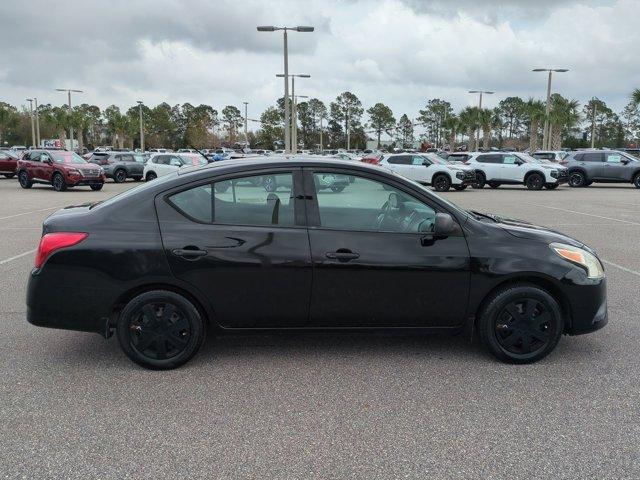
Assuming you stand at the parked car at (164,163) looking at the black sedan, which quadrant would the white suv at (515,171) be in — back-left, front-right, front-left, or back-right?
front-left

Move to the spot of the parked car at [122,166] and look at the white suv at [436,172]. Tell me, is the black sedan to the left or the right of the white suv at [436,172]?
right

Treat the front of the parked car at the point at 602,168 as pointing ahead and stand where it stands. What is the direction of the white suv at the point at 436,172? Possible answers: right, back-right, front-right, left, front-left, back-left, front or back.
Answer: back-right

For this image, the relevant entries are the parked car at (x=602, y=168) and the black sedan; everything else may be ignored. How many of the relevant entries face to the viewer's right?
2

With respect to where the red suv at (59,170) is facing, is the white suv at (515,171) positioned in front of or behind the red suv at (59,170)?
in front

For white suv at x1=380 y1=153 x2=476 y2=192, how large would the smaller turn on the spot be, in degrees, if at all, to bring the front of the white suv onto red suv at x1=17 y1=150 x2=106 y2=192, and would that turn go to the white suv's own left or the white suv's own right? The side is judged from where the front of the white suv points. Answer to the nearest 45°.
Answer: approximately 135° to the white suv's own right

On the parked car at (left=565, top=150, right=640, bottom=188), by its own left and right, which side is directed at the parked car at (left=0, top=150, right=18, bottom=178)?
back

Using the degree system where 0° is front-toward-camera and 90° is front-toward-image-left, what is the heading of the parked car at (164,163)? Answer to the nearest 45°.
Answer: approximately 315°

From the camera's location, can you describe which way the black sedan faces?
facing to the right of the viewer

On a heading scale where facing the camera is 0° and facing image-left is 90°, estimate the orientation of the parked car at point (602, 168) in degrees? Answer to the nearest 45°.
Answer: approximately 270°

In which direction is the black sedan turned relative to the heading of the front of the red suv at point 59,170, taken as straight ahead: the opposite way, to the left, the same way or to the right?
the same way

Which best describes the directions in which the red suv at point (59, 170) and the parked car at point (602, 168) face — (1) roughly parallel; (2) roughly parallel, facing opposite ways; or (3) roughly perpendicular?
roughly parallel

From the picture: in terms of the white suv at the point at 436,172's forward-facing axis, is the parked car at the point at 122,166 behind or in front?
behind

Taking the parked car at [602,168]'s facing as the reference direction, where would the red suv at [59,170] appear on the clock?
The red suv is roughly at 5 o'clock from the parked car.
